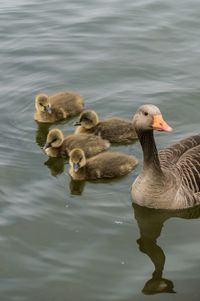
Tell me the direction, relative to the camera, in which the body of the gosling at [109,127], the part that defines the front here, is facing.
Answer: to the viewer's left

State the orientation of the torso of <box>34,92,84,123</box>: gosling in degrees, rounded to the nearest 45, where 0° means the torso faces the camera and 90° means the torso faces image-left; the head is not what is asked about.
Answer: approximately 45°

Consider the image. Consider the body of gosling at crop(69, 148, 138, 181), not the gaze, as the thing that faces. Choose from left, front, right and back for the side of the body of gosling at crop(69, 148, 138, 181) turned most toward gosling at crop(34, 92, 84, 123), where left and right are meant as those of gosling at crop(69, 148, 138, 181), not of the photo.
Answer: right

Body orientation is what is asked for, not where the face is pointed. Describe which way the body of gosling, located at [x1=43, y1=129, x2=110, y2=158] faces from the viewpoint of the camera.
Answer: to the viewer's left

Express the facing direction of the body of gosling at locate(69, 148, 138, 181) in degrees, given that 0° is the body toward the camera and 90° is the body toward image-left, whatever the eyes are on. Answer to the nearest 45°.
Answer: approximately 90°
